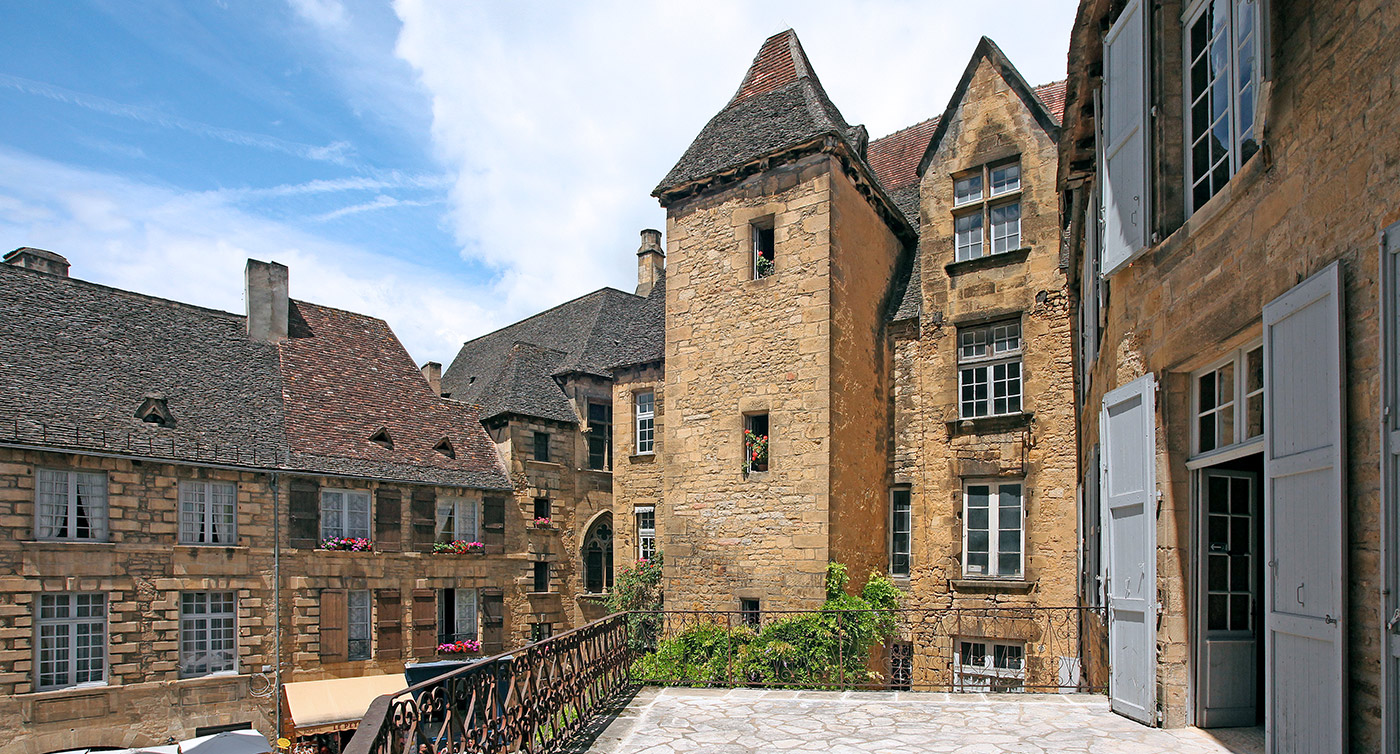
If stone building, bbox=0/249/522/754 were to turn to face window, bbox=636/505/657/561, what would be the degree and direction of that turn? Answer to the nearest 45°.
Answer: approximately 45° to its left

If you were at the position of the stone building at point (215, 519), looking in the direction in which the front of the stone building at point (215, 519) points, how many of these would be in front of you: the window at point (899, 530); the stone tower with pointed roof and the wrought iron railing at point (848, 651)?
3

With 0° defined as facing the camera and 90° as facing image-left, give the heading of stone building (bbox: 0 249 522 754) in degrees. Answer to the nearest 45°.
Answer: approximately 315°

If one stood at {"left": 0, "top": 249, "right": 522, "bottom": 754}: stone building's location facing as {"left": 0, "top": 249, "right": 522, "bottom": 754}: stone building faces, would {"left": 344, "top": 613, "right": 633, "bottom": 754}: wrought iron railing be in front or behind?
in front

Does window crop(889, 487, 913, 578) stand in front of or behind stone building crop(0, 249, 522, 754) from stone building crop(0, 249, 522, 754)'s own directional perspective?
in front

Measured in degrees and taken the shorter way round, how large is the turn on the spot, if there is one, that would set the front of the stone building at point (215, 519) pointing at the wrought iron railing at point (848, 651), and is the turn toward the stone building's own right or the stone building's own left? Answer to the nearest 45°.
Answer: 0° — it already faces it
